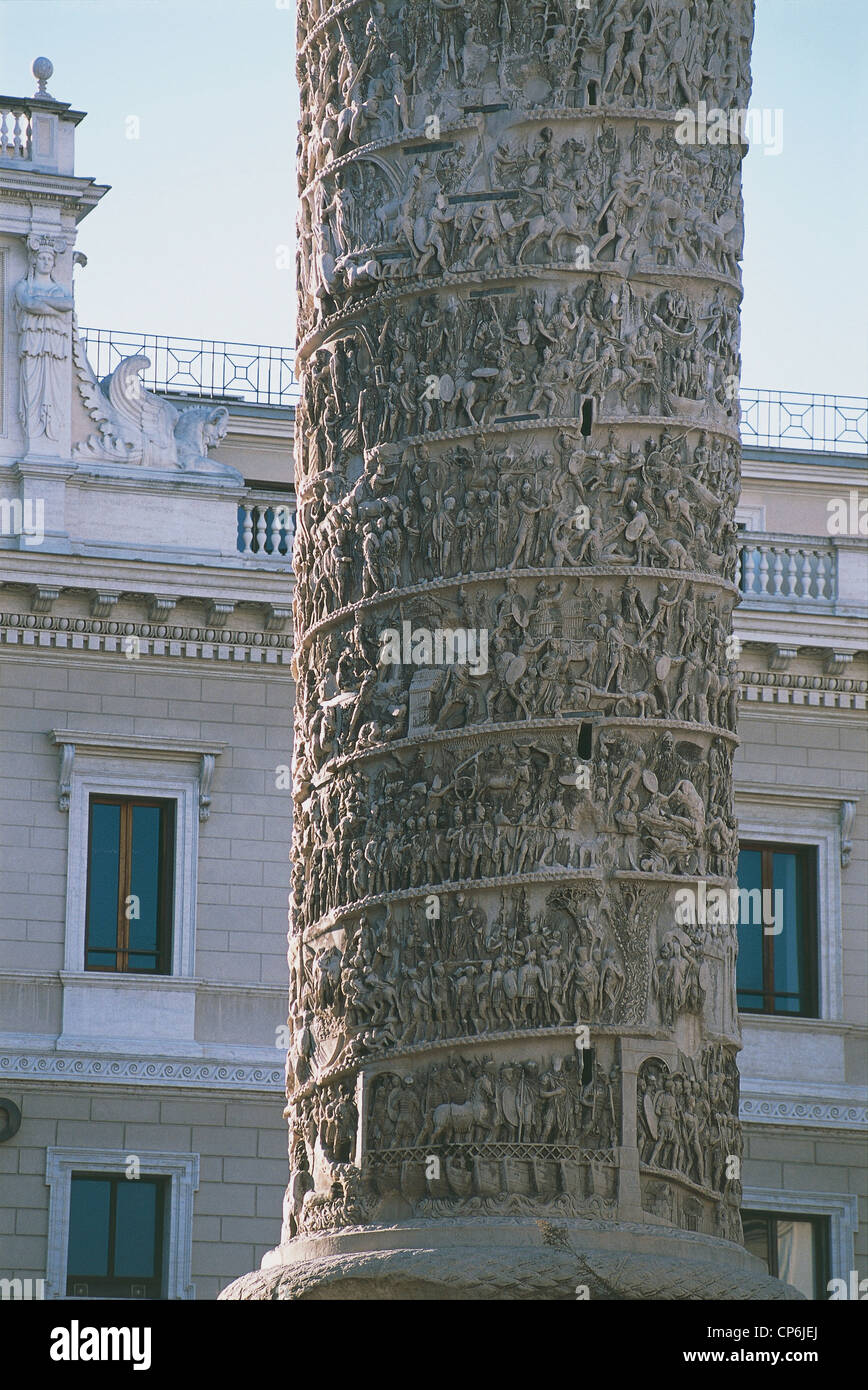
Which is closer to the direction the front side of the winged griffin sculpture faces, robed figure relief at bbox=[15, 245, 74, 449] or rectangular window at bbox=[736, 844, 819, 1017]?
the rectangular window

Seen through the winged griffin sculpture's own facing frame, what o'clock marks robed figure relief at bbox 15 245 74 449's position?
The robed figure relief is roughly at 5 o'clock from the winged griffin sculpture.

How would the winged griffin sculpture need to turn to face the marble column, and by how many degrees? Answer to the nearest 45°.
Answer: approximately 90° to its right

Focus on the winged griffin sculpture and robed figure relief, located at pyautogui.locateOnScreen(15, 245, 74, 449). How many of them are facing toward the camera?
1

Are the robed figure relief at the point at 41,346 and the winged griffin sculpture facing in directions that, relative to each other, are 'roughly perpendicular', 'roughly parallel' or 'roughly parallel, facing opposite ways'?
roughly perpendicular

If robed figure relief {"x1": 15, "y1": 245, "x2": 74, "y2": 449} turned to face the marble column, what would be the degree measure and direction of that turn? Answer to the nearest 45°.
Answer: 0° — it already faces it

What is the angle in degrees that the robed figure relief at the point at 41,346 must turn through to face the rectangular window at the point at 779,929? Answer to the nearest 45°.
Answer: approximately 90° to its left

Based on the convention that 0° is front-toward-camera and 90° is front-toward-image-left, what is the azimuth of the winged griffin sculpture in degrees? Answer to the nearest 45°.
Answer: approximately 270°

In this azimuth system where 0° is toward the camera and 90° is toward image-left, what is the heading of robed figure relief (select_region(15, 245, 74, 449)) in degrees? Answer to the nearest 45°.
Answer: approximately 0°

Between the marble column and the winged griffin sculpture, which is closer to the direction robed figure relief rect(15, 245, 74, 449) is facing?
the marble column
